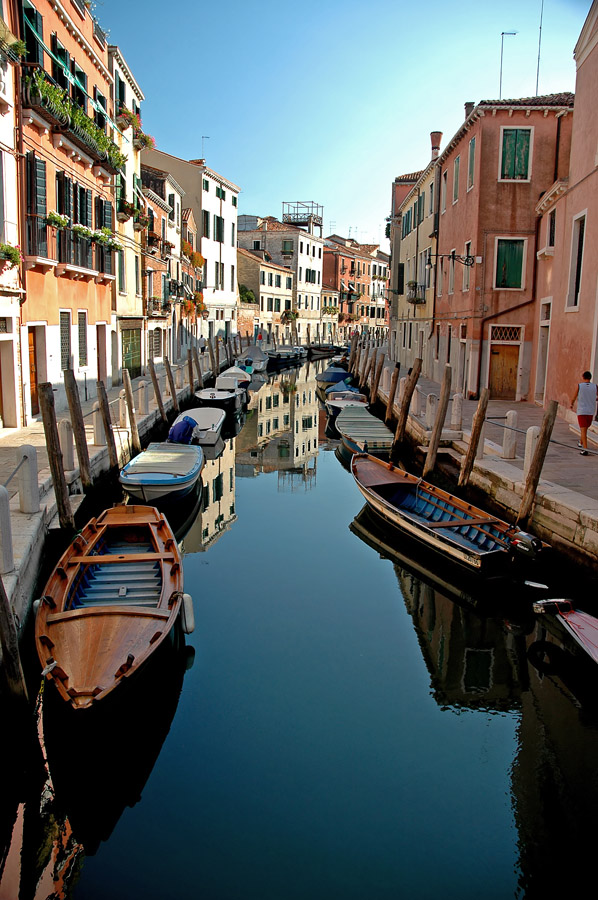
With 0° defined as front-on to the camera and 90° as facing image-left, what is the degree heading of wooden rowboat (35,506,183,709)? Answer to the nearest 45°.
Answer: approximately 0°

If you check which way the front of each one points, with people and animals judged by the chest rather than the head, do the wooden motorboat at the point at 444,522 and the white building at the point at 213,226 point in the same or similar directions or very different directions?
very different directions

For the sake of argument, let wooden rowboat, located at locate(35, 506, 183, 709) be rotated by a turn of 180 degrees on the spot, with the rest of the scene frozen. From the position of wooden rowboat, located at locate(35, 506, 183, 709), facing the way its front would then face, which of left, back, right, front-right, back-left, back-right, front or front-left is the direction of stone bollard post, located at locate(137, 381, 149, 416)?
front

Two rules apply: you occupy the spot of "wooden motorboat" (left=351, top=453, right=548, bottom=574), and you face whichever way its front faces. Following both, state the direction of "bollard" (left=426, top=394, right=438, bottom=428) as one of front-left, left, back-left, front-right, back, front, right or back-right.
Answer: front-right

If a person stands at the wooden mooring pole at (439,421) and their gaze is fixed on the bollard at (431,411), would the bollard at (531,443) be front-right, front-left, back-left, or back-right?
back-right

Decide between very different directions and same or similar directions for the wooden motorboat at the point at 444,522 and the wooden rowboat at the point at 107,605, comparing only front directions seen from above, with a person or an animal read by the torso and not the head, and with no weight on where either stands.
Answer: very different directions

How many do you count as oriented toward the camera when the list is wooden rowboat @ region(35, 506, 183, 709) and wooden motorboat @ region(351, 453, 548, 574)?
1

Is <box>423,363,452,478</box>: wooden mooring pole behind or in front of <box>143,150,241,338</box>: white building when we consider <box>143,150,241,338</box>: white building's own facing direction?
in front

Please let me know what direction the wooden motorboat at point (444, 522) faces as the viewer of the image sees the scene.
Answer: facing away from the viewer and to the left of the viewer

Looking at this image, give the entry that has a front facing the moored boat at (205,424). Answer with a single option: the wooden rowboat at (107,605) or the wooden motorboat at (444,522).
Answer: the wooden motorboat at (444,522)

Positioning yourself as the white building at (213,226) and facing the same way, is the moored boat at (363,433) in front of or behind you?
in front

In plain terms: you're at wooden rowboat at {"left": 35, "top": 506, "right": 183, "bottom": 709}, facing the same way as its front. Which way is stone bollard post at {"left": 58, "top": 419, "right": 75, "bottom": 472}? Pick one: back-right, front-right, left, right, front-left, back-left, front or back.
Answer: back

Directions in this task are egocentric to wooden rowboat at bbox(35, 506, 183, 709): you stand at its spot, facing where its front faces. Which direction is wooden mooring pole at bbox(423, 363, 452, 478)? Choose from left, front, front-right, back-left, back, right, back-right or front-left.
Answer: back-left
